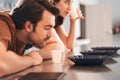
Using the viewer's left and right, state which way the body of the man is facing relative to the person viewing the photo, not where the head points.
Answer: facing to the right of the viewer

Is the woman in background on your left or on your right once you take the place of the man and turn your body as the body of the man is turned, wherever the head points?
on your left
